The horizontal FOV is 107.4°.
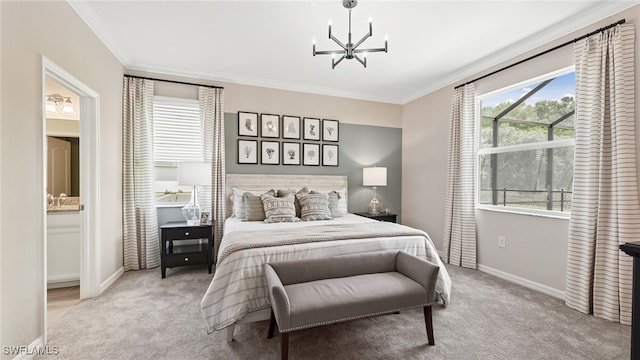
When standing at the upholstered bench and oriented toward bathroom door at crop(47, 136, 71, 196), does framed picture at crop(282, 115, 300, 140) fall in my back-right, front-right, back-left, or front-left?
front-right

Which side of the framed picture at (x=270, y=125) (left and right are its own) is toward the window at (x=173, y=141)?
right

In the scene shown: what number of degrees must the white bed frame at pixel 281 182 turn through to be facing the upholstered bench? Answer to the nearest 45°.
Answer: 0° — it already faces it

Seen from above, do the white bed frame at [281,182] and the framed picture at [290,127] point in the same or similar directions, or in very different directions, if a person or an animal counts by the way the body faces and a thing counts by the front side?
same or similar directions

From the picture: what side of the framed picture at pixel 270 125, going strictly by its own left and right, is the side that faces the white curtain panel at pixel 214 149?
right

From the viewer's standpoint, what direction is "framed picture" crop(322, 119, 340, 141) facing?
toward the camera

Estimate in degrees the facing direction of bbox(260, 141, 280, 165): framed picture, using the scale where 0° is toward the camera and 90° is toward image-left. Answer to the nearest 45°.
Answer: approximately 0°

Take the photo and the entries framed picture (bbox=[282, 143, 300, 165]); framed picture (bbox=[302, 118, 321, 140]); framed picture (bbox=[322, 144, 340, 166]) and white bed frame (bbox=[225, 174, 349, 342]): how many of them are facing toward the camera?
4

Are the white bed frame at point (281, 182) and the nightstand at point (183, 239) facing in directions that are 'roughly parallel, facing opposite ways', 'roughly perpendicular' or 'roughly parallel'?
roughly parallel

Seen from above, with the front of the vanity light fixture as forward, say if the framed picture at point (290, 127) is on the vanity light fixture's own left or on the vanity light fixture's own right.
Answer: on the vanity light fixture's own left

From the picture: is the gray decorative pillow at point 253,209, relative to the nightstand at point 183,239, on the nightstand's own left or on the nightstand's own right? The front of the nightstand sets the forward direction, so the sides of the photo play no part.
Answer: on the nightstand's own left

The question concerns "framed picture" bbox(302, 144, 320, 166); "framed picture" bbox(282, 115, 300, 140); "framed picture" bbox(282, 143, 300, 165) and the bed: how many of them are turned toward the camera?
4

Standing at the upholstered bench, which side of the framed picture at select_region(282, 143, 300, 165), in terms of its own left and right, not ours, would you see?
front

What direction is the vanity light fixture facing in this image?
toward the camera

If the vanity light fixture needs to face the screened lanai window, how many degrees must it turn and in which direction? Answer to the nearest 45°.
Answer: approximately 45° to its left

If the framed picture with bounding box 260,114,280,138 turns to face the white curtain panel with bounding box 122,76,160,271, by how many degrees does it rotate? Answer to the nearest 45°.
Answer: approximately 90° to its right

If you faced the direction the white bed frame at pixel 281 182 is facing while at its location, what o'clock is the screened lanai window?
The screened lanai window is roughly at 10 o'clock from the white bed frame.
